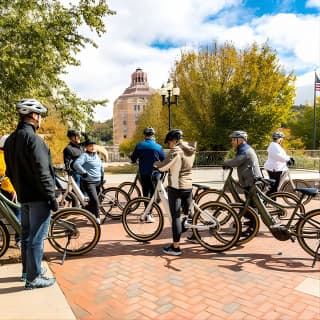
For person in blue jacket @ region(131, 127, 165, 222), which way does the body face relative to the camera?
away from the camera

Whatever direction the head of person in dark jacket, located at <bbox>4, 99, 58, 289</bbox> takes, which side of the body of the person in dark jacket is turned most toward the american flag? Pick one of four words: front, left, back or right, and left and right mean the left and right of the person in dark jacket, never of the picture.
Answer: front

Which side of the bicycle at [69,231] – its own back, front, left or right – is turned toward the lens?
left

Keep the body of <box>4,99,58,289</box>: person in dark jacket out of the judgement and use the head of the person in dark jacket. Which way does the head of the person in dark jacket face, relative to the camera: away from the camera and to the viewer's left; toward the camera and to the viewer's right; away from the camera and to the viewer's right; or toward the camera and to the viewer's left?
away from the camera and to the viewer's right

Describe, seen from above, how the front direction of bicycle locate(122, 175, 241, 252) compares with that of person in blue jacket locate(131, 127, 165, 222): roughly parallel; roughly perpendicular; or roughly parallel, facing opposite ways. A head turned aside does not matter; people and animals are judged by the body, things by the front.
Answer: roughly perpendicular

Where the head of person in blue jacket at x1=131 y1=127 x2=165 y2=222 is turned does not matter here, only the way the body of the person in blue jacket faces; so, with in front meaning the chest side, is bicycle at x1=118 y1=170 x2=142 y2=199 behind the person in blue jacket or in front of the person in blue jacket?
in front

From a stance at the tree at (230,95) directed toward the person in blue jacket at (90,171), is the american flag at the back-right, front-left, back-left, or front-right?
back-left

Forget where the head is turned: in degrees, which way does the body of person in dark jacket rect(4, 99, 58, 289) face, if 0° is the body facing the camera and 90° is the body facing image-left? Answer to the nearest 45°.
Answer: approximately 225°
